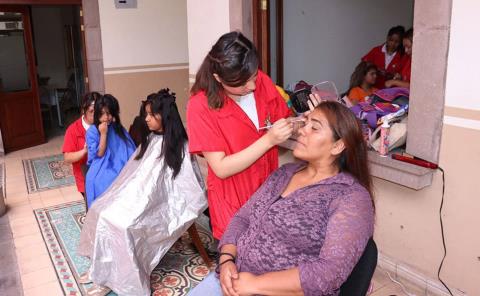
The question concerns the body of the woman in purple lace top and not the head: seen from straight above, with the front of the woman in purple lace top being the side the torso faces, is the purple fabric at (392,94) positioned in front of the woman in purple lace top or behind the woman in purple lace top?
behind

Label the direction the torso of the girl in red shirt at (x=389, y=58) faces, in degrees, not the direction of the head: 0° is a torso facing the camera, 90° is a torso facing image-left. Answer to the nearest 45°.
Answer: approximately 45°

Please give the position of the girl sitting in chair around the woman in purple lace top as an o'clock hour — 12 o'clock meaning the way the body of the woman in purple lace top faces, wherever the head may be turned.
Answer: The girl sitting in chair is roughly at 3 o'clock from the woman in purple lace top.

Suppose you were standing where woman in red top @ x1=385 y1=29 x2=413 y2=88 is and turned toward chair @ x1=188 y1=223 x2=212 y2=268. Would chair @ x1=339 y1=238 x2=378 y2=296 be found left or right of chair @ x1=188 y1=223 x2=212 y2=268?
left

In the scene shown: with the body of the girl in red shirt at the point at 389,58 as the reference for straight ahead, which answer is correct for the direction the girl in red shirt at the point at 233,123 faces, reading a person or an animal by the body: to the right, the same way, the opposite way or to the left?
to the left

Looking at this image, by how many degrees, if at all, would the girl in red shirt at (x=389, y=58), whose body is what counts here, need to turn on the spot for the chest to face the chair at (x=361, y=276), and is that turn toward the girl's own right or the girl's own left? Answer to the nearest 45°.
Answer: approximately 45° to the girl's own left

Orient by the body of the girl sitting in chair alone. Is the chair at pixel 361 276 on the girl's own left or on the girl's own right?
on the girl's own left

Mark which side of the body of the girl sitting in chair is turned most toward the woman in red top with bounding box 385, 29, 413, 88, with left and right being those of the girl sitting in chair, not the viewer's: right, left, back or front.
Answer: back

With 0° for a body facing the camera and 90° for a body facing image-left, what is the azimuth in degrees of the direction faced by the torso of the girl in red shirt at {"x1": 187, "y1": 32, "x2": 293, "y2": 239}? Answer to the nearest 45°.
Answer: approximately 315°

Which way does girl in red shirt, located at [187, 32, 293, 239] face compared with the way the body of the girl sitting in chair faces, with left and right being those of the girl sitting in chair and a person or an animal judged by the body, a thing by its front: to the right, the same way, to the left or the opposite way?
to the left

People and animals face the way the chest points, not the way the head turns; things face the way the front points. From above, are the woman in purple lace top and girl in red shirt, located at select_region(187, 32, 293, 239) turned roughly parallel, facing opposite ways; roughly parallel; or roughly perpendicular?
roughly perpendicular
